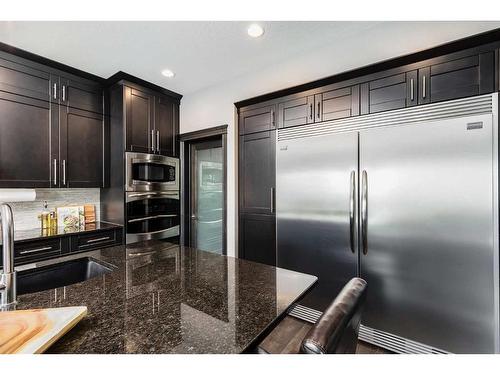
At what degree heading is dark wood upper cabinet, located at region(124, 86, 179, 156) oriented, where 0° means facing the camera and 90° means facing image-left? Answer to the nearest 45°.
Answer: approximately 315°

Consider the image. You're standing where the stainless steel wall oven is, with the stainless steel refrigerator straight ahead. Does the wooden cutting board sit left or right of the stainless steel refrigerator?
right

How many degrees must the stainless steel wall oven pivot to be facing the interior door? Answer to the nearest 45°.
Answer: approximately 45° to its left

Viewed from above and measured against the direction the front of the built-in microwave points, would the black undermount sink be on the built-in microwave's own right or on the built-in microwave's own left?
on the built-in microwave's own right

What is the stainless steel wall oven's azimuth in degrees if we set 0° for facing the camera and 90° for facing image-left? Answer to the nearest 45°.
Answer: approximately 315°

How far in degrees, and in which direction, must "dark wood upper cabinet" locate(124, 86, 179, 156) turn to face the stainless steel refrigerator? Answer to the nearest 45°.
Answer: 0° — it already faces it
